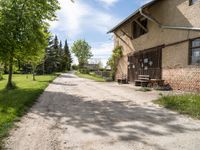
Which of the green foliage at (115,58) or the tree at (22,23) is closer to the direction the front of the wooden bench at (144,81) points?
the tree

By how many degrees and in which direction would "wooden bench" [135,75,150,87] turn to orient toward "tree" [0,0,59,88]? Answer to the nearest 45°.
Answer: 0° — it already faces it

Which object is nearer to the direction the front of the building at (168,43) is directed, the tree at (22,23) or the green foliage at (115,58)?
the tree

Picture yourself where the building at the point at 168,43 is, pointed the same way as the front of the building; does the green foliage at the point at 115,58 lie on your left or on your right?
on your right

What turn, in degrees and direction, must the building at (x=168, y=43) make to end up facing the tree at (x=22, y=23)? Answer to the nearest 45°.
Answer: approximately 45° to its right

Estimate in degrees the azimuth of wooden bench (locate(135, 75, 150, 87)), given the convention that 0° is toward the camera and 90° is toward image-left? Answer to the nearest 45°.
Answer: approximately 45°
